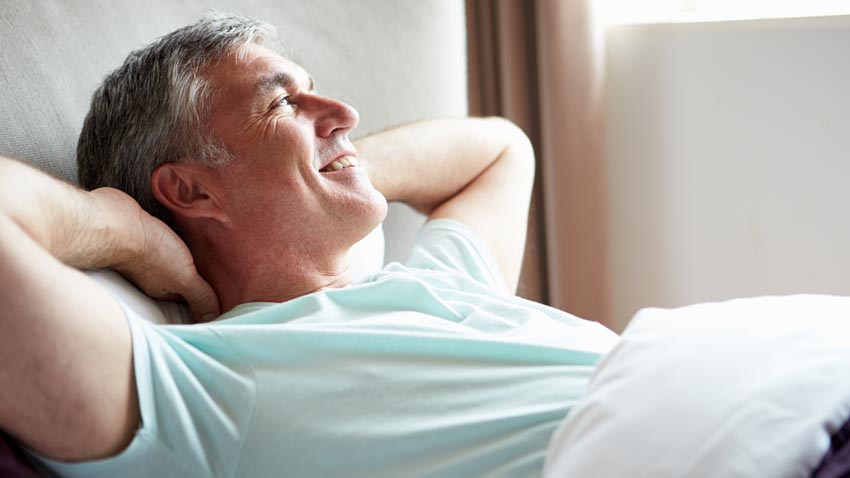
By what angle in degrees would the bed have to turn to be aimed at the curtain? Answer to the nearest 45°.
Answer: approximately 135° to its left

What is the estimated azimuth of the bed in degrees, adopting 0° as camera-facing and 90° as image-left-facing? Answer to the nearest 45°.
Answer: approximately 315°
